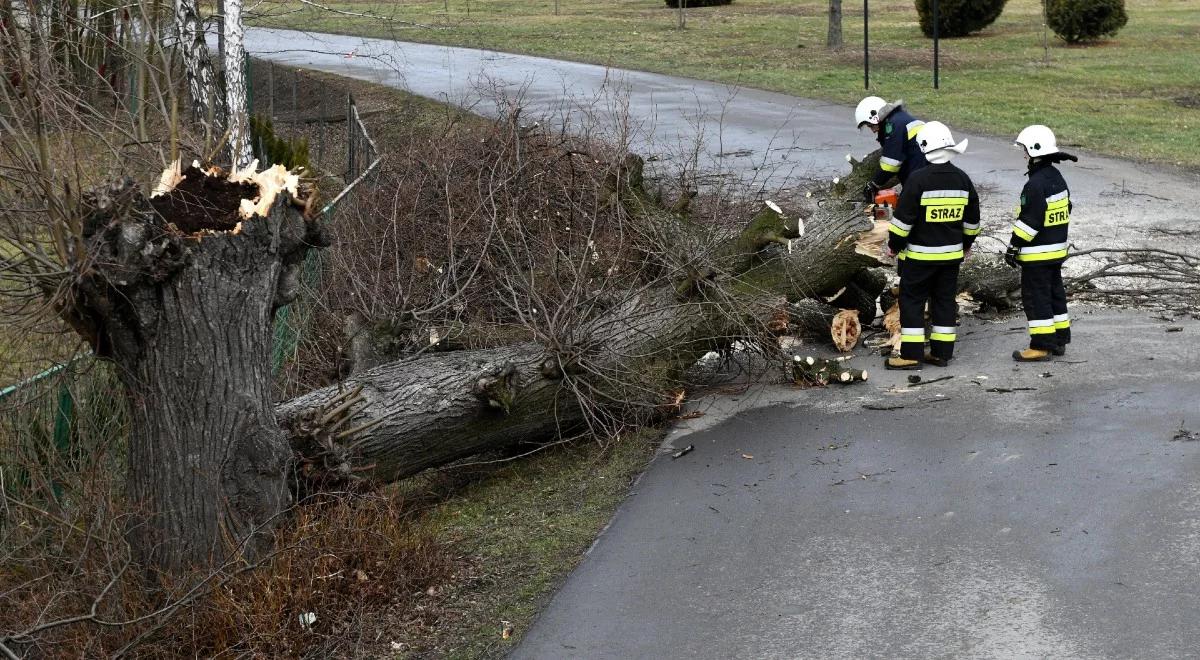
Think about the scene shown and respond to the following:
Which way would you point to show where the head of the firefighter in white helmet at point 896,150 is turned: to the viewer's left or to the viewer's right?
to the viewer's left

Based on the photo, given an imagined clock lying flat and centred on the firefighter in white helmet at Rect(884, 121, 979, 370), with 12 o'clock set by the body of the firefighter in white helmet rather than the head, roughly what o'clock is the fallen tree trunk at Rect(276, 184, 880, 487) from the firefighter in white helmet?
The fallen tree trunk is roughly at 9 o'clock from the firefighter in white helmet.

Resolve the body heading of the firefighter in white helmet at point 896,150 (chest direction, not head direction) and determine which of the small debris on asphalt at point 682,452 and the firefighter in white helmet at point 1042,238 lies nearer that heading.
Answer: the small debris on asphalt

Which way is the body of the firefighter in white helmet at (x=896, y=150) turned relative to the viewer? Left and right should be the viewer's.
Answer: facing to the left of the viewer

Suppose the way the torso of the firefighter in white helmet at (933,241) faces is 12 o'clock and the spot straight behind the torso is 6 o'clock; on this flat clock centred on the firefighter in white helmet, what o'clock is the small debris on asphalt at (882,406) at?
The small debris on asphalt is roughly at 8 o'clock from the firefighter in white helmet.

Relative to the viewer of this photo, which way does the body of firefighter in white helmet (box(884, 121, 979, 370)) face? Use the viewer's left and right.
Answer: facing away from the viewer and to the left of the viewer
